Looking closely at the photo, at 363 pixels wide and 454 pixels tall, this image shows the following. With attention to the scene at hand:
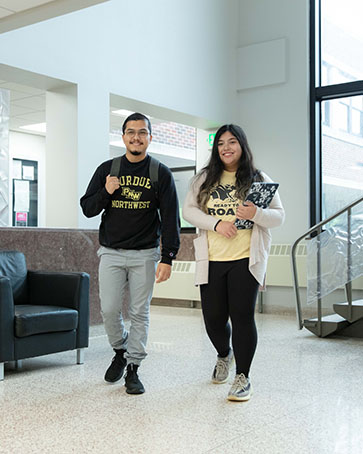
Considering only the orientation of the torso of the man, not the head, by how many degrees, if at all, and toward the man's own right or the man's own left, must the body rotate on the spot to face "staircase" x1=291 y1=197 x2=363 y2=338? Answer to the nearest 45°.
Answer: approximately 135° to the man's own left

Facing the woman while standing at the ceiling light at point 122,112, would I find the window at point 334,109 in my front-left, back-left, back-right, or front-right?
front-left

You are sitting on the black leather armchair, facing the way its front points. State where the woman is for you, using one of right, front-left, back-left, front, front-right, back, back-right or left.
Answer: front

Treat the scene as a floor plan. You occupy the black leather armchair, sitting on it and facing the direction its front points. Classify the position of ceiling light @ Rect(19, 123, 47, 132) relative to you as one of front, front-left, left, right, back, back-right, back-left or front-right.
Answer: back-left

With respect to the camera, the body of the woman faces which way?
toward the camera

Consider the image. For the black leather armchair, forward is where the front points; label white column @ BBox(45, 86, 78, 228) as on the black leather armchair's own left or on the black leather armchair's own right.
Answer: on the black leather armchair's own left

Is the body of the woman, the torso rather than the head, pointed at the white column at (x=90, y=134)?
no

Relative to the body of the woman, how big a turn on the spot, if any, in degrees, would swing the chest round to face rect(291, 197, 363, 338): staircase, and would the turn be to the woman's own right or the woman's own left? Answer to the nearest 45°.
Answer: approximately 135° to the woman's own left

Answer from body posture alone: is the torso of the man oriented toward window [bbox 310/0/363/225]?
no

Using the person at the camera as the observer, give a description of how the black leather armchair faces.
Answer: facing the viewer and to the right of the viewer

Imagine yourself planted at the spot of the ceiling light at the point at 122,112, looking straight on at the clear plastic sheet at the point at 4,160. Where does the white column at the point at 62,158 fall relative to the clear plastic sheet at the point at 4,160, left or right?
left

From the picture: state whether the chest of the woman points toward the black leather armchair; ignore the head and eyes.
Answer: no

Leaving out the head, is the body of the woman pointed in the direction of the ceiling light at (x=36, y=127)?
no

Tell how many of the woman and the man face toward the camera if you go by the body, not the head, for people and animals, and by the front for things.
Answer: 2

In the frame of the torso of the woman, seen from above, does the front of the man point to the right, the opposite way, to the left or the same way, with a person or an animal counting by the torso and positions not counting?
the same way

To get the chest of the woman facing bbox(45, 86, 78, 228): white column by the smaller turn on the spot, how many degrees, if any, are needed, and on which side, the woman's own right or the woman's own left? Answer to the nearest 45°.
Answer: approximately 135° to the woman's own right

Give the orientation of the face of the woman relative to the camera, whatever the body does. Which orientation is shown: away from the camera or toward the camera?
toward the camera

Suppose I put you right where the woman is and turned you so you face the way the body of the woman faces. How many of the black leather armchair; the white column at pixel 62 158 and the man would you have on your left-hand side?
0

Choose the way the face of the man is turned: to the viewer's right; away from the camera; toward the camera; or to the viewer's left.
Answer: toward the camera
